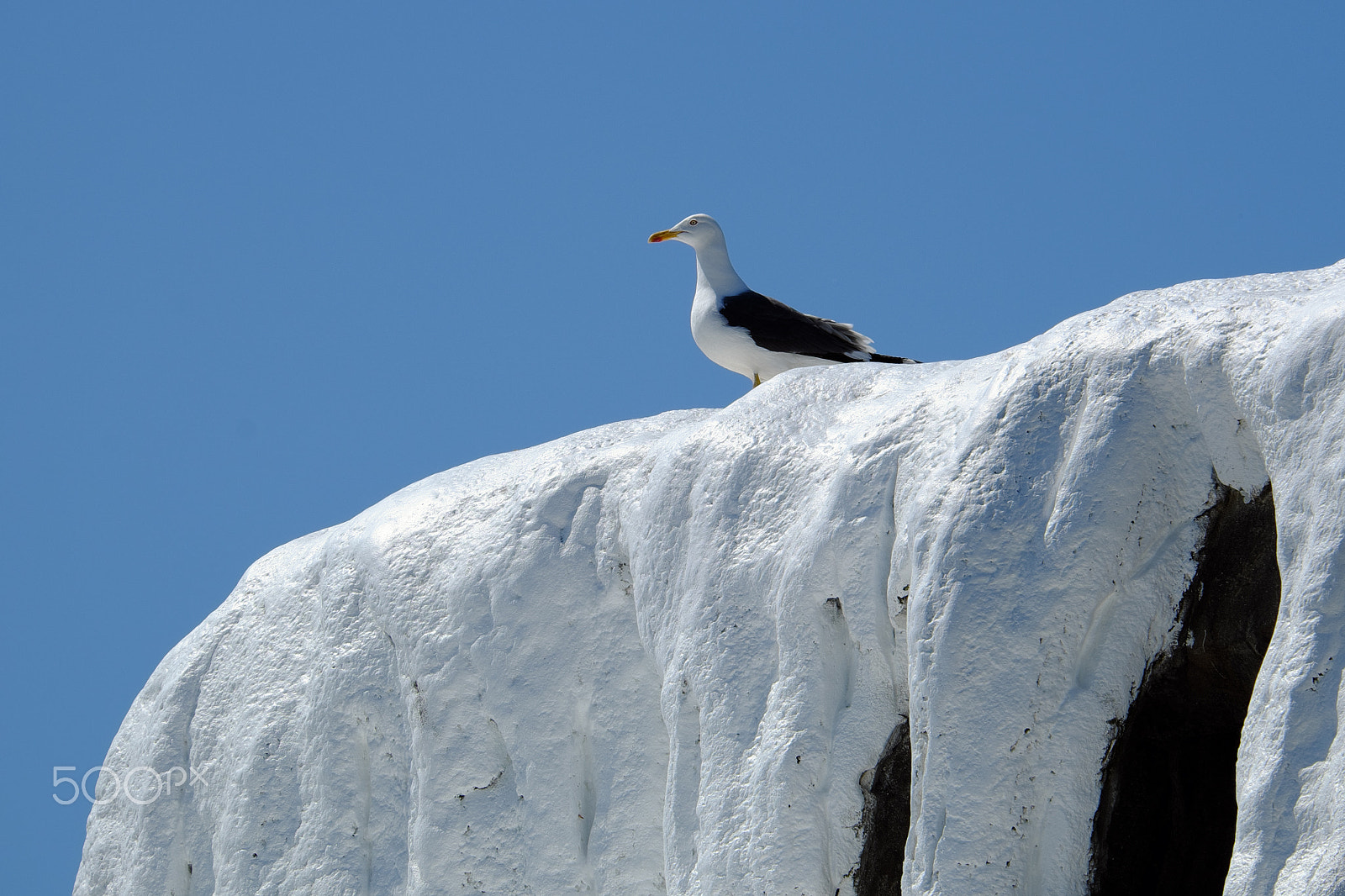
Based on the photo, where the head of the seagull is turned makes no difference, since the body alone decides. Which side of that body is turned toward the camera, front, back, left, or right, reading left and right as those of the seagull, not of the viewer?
left
